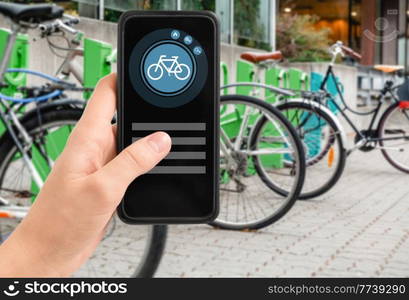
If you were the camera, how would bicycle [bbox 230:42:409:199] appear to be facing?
facing to the left of the viewer

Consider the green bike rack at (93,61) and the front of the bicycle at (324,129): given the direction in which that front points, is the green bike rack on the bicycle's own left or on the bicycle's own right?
on the bicycle's own left

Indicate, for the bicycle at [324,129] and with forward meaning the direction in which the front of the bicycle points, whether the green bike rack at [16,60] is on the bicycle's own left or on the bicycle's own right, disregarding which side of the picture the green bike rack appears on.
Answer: on the bicycle's own left
